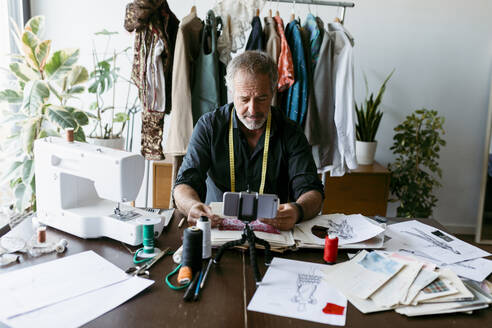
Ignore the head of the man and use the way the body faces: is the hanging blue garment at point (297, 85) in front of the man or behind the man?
behind

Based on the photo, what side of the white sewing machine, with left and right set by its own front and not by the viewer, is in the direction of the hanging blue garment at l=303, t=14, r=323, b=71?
front

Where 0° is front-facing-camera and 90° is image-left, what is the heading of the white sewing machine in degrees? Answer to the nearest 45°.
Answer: approximately 225°

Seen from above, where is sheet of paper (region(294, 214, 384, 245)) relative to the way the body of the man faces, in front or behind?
in front

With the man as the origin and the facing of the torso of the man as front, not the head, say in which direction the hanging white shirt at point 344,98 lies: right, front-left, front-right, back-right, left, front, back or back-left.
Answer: back-left

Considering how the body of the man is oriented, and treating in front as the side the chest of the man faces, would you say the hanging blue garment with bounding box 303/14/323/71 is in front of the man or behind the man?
behind

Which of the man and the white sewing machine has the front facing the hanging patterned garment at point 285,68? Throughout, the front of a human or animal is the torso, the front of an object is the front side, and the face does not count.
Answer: the white sewing machine

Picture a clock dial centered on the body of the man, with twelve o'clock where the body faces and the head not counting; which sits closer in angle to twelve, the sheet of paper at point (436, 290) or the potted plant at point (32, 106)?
the sheet of paper

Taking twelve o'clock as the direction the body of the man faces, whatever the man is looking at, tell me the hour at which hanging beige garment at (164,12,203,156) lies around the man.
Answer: The hanging beige garment is roughly at 5 o'clock from the man.
